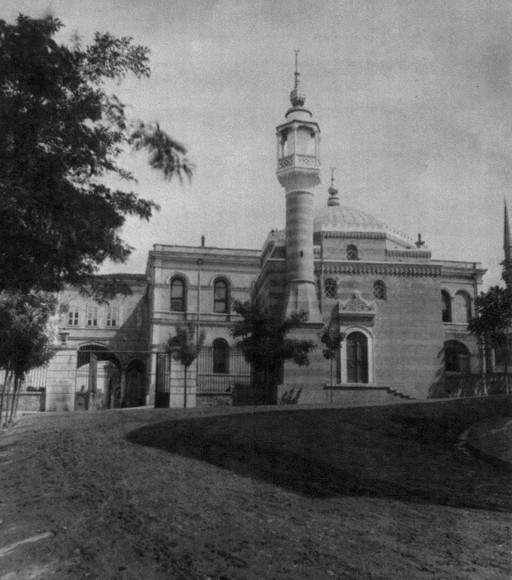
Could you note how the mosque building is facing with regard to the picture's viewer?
facing the viewer

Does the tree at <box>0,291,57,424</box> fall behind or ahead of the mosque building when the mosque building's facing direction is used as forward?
ahead

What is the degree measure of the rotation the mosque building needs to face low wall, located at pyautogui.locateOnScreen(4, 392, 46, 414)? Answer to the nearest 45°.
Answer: approximately 90° to its right

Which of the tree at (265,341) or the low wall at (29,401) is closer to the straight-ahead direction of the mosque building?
the tree

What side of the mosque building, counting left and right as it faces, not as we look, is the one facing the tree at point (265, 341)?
front

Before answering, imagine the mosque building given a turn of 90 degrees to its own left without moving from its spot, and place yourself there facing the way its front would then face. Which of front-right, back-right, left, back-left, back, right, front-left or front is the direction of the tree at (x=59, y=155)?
right
